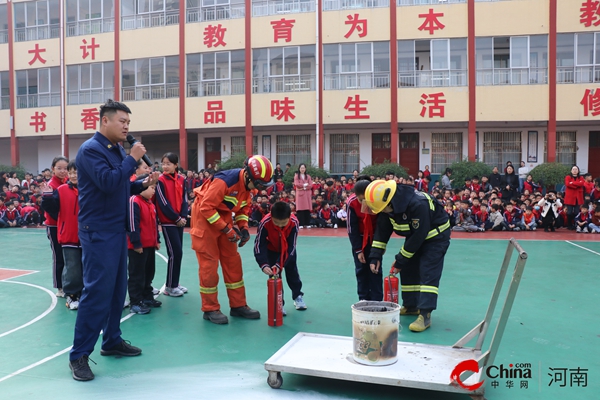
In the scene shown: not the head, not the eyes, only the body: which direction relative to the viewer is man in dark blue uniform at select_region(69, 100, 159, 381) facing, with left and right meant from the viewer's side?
facing to the right of the viewer

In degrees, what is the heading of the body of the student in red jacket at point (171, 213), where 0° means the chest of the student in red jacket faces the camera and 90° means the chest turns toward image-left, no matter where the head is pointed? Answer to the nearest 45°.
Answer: approximately 315°

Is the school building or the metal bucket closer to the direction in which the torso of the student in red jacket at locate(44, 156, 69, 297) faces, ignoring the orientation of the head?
the metal bucket

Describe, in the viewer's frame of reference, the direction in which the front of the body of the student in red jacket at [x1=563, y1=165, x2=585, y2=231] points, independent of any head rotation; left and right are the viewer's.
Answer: facing the viewer

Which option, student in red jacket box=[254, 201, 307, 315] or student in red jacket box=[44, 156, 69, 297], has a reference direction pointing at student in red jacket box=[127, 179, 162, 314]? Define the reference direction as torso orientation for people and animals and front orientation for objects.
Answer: student in red jacket box=[44, 156, 69, 297]

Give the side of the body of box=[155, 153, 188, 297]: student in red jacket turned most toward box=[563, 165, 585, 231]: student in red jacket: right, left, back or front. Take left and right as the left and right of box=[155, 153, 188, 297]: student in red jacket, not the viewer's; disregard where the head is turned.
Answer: left

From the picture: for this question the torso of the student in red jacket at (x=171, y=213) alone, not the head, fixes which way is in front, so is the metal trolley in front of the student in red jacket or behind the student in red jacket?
in front

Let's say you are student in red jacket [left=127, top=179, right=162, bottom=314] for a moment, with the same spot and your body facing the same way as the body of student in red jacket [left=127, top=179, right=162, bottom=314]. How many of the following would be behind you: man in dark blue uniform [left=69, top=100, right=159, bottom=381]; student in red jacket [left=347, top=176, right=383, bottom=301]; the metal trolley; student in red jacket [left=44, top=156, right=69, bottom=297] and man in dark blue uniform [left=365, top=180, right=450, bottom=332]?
1

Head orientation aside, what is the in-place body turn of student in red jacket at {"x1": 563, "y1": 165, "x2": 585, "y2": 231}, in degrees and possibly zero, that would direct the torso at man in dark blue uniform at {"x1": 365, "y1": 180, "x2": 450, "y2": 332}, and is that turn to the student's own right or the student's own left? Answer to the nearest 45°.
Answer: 0° — they already face them

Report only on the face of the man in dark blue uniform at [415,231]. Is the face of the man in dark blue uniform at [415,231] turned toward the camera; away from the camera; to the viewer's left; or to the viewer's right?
to the viewer's left

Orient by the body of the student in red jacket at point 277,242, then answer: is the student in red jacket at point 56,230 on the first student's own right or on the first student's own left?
on the first student's own right

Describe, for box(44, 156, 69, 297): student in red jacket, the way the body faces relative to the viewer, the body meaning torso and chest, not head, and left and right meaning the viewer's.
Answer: facing the viewer and to the right of the viewer

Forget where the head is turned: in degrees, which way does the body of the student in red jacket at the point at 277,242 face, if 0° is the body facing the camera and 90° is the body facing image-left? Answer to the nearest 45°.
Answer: approximately 0°

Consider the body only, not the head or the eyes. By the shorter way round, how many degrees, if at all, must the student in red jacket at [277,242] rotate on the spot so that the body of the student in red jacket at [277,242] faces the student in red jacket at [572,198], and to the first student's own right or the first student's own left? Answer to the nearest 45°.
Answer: approximately 135° to the first student's own left
